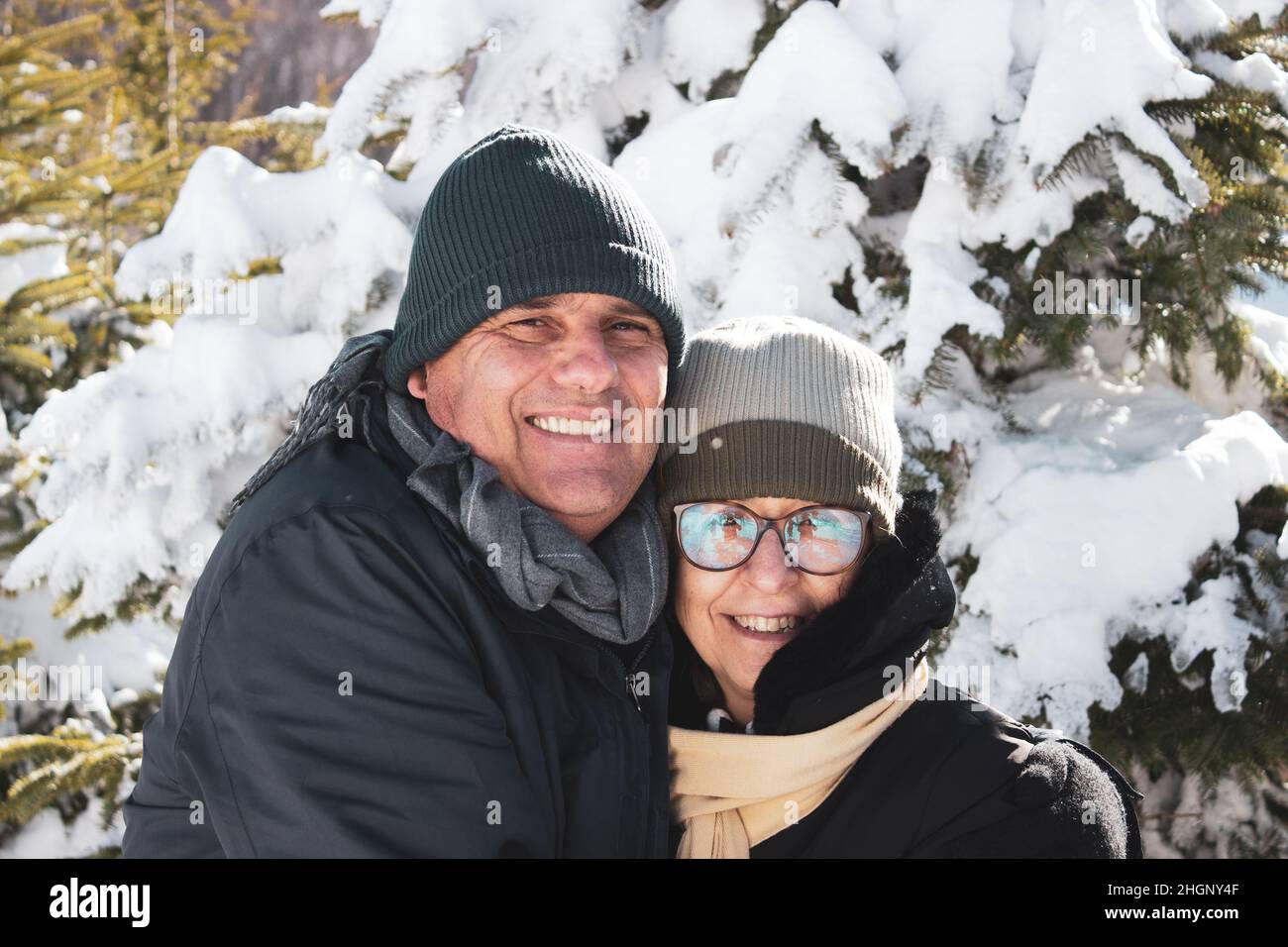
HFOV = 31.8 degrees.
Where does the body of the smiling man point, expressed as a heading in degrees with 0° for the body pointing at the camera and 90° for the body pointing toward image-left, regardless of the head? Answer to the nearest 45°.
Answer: approximately 315°

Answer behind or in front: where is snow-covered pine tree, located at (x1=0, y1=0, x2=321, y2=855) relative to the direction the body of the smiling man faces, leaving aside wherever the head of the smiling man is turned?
behind
